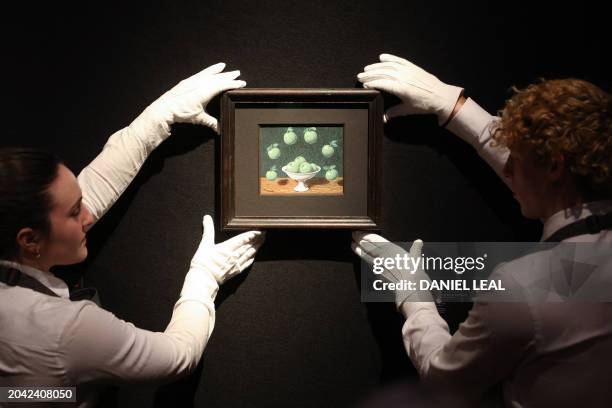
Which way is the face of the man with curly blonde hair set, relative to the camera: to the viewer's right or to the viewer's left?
to the viewer's left

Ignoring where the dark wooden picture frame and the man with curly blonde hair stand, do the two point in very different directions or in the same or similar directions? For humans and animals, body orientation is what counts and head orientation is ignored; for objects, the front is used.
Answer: very different directions

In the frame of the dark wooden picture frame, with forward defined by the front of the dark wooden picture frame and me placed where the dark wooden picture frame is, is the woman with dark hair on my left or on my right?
on my right

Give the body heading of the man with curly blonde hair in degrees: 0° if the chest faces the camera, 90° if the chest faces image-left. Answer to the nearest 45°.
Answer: approximately 135°

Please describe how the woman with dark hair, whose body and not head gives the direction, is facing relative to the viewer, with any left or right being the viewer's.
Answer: facing away from the viewer and to the right of the viewer
